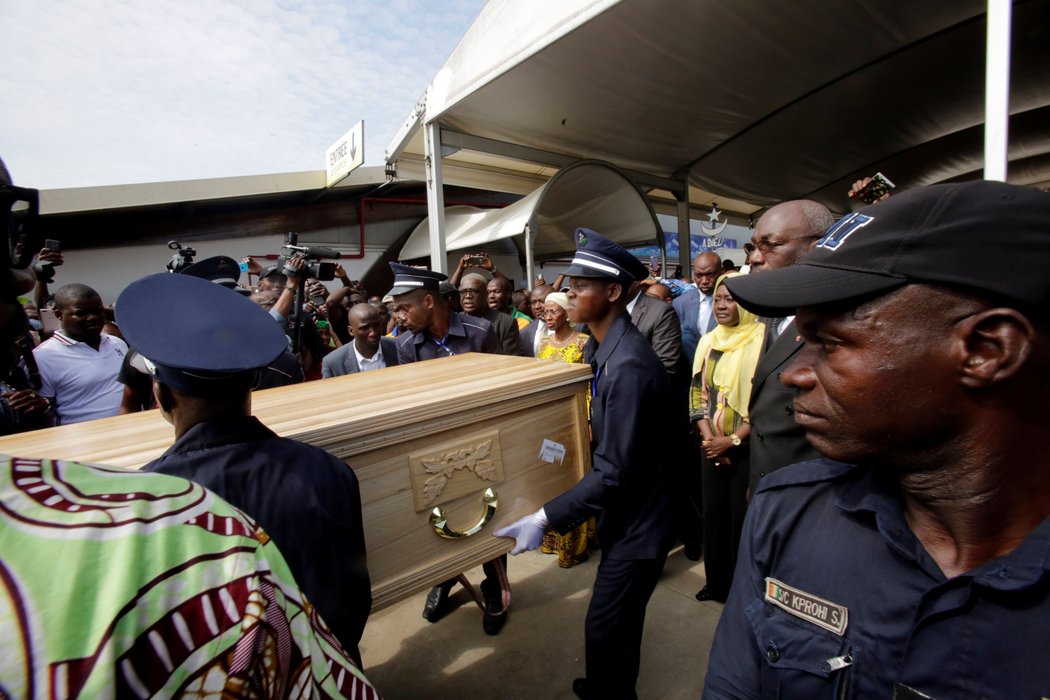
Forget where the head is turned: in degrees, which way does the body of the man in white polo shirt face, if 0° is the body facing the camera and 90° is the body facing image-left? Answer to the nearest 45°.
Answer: approximately 315°

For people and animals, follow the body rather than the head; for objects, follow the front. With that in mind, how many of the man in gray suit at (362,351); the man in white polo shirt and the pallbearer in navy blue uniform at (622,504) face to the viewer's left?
1

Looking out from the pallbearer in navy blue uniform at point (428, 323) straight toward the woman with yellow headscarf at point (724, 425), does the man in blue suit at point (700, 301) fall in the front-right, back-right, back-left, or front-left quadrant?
front-left

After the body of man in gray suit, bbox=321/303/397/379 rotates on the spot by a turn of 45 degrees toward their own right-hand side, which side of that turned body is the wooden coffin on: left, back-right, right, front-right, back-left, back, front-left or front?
front

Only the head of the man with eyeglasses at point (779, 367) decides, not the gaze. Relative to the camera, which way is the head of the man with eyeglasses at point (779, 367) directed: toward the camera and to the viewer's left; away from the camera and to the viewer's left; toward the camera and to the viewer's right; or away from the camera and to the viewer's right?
toward the camera and to the viewer's left

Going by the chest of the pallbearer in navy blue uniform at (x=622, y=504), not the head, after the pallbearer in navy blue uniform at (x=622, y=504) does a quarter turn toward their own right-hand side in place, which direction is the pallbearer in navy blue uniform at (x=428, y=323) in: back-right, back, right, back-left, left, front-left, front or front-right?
front-left

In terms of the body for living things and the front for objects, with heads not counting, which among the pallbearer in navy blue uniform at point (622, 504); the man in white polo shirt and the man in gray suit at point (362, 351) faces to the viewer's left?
the pallbearer in navy blue uniform

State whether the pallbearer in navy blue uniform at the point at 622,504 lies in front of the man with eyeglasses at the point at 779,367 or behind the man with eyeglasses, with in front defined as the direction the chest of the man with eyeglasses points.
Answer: in front

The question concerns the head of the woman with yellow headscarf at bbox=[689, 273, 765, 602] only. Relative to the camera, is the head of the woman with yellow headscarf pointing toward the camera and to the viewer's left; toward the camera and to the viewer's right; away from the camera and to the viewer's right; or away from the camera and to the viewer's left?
toward the camera and to the viewer's left

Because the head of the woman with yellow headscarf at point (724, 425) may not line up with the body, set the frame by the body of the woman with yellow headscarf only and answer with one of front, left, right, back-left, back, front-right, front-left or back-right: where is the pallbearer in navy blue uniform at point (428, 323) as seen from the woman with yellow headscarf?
front-right

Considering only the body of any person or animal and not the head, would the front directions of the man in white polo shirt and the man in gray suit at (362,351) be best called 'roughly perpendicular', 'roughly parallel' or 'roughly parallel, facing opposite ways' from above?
roughly parallel

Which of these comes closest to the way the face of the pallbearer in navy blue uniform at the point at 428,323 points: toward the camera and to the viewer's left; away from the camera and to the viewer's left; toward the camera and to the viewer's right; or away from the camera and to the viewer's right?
toward the camera and to the viewer's left

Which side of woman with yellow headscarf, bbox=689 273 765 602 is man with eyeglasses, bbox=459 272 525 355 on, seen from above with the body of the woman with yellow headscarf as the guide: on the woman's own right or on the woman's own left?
on the woman's own right

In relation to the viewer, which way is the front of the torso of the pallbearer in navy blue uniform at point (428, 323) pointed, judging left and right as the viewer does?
facing the viewer and to the left of the viewer

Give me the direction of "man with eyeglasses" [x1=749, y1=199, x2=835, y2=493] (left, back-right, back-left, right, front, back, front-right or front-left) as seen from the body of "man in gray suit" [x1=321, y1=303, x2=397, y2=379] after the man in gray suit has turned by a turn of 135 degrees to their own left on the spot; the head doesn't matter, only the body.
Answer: back-right

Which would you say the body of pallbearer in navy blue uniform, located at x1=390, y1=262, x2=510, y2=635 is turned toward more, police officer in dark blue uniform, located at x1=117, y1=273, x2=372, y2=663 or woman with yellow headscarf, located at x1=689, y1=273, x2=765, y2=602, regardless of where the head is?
the police officer in dark blue uniform

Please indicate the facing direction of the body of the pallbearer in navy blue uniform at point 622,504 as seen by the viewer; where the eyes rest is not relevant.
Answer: to the viewer's left
